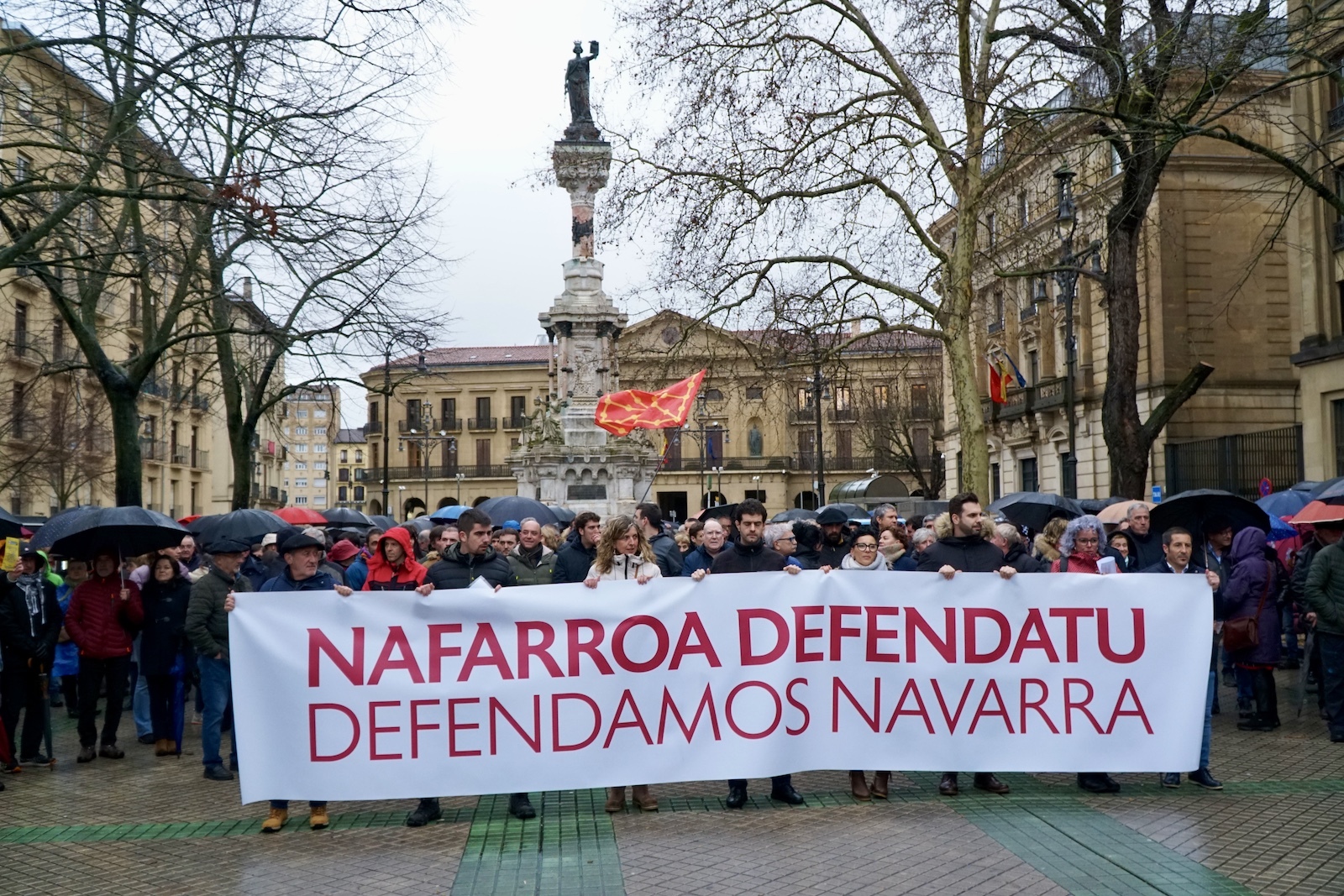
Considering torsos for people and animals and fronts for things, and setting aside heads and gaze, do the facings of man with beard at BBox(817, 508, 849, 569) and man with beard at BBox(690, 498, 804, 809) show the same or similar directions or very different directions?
same or similar directions

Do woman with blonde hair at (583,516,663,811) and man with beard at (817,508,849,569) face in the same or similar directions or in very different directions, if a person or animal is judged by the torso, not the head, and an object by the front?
same or similar directions

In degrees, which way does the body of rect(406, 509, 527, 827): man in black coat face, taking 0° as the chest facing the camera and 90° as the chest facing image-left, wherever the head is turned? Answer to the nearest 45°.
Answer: approximately 0°

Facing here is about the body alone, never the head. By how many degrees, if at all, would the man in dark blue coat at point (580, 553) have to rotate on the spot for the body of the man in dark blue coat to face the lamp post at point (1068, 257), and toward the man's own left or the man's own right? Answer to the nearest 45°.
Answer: approximately 90° to the man's own left

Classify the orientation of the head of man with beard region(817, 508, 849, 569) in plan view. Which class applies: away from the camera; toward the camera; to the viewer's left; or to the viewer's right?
toward the camera

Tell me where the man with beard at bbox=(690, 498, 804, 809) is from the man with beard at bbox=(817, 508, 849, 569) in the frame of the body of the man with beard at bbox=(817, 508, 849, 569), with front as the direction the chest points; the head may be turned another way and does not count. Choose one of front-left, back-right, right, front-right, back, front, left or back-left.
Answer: front

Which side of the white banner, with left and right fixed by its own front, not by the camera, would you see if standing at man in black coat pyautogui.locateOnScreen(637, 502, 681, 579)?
back

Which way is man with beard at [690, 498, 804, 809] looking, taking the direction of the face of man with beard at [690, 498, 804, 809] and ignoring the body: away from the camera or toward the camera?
toward the camera

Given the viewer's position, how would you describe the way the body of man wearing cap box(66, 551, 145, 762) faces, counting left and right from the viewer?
facing the viewer

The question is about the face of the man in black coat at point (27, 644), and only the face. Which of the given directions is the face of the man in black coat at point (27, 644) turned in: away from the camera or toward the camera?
toward the camera

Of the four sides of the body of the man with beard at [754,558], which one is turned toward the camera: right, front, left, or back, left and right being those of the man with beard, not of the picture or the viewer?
front

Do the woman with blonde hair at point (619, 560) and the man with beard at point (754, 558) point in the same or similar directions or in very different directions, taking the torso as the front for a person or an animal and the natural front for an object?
same or similar directions

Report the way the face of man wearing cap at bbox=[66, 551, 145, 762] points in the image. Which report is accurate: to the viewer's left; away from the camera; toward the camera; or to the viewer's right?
toward the camera

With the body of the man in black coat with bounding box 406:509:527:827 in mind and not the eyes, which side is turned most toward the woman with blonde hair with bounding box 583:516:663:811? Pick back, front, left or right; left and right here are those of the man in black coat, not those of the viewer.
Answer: left

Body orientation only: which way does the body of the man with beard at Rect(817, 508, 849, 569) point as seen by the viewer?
toward the camera
